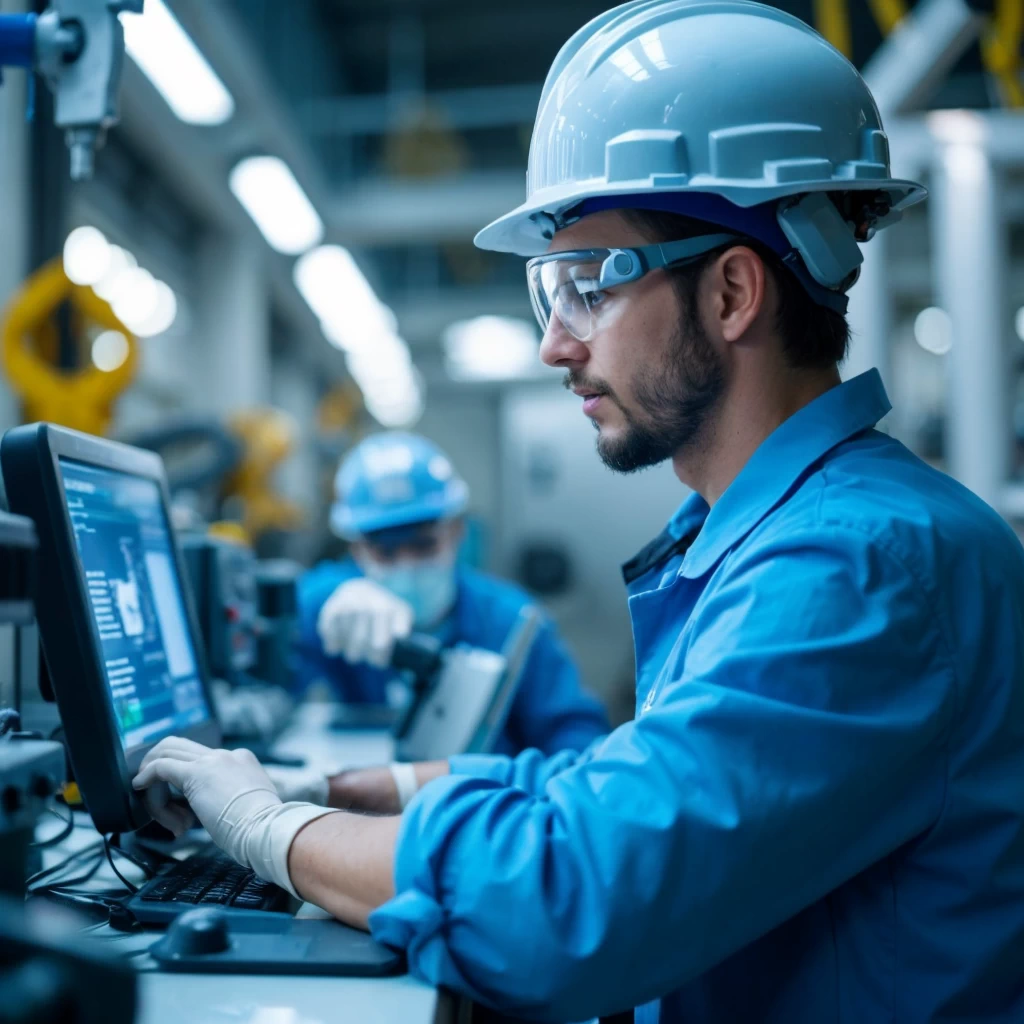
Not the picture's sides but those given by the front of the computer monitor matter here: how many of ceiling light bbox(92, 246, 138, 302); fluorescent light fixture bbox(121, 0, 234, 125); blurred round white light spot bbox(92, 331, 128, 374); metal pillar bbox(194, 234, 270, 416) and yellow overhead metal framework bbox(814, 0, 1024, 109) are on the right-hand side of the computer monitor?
0

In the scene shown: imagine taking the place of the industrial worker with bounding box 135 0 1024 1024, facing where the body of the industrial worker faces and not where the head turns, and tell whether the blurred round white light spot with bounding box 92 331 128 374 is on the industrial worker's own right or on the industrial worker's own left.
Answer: on the industrial worker's own right

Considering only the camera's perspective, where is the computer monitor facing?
facing the viewer and to the right of the viewer

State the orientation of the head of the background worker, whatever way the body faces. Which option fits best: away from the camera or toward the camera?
toward the camera

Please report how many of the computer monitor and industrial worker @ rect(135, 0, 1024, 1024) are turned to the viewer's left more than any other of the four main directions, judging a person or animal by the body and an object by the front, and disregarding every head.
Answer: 1

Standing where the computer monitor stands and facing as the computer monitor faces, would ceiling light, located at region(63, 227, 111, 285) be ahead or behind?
behind

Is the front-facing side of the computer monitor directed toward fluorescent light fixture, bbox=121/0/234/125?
no

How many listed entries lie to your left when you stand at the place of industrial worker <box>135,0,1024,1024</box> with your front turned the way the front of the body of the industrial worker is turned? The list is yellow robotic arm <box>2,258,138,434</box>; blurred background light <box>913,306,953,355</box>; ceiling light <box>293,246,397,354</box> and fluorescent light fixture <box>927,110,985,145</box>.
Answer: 0

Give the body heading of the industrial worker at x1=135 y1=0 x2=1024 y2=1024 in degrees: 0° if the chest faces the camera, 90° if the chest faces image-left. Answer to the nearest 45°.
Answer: approximately 90°

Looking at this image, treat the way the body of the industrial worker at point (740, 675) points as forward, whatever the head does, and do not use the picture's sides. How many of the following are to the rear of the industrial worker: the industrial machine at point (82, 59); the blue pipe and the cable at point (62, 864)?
0

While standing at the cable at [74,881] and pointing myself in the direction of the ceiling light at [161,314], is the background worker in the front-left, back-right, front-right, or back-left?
front-right

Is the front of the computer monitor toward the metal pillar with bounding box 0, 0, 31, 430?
no
